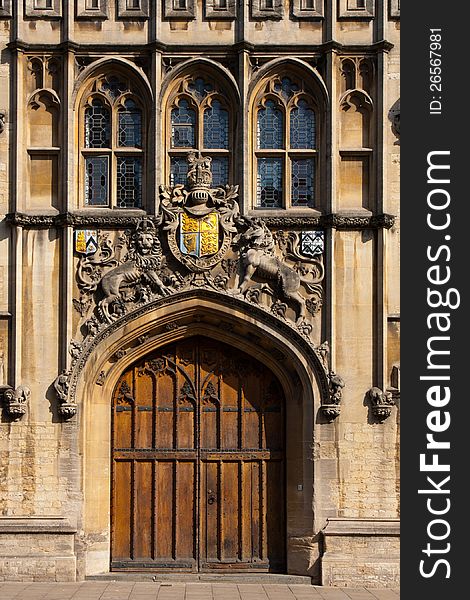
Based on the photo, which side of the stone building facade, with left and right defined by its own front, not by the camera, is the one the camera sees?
front
